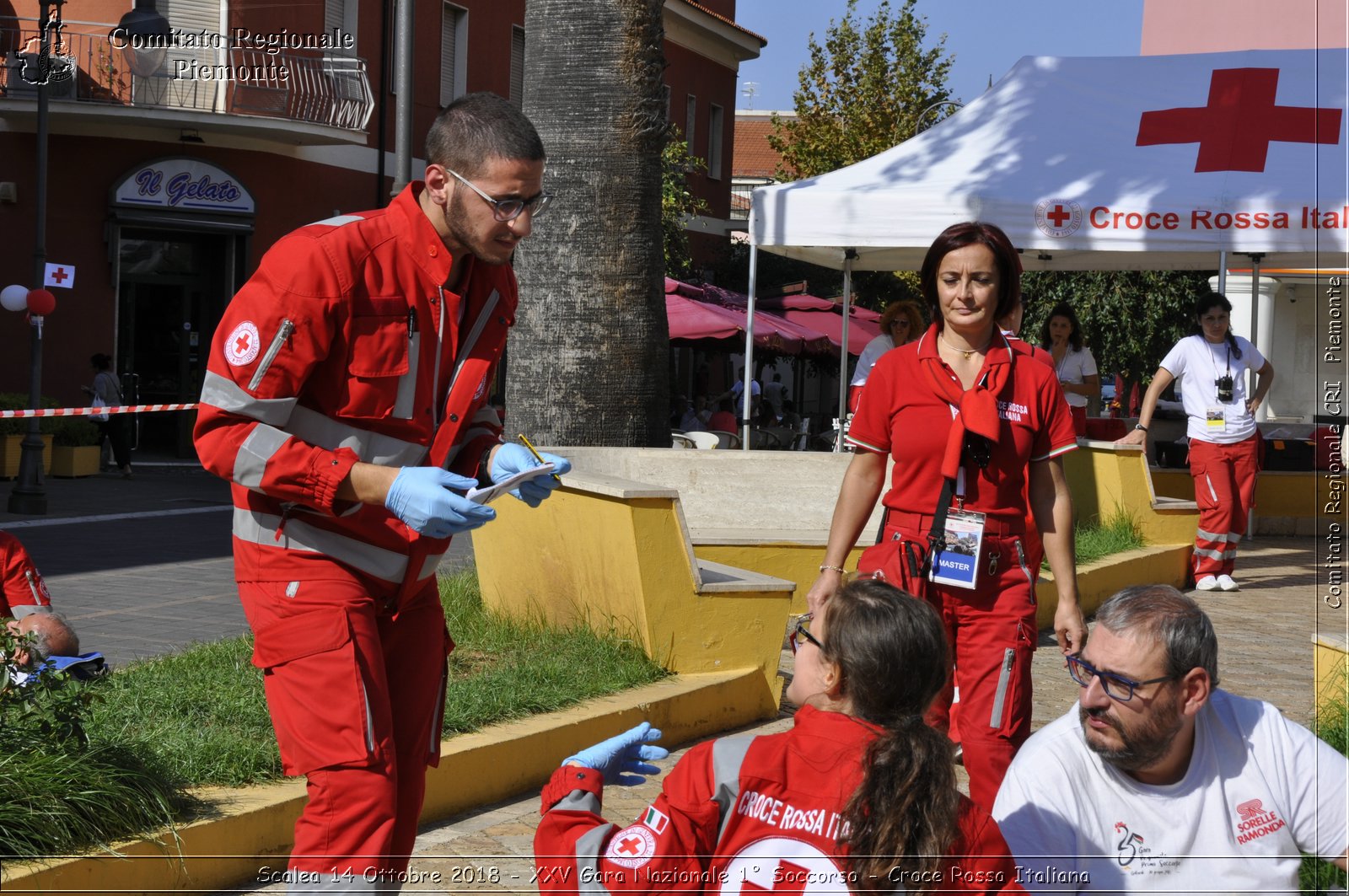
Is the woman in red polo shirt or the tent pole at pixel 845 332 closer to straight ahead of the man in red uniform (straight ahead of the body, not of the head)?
the woman in red polo shirt

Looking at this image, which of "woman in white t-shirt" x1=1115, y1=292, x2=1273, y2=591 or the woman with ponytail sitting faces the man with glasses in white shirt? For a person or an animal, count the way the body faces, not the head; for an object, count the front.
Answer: the woman in white t-shirt

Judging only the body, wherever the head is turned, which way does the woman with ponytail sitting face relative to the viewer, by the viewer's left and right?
facing away from the viewer and to the left of the viewer

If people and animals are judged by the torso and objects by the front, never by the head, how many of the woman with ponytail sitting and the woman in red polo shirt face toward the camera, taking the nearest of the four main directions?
1

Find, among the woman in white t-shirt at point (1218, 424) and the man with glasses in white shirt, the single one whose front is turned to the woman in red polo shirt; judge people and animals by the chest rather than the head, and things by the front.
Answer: the woman in white t-shirt

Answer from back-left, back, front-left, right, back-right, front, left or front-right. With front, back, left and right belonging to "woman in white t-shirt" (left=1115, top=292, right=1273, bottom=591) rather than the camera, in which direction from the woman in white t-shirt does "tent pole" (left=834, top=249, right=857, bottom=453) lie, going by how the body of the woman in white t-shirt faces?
back-right

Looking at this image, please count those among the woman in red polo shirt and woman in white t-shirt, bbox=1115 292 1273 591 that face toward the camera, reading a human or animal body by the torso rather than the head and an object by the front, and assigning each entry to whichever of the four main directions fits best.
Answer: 2

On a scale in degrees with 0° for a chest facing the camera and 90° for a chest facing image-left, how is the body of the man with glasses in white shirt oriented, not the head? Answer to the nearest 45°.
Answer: approximately 45°

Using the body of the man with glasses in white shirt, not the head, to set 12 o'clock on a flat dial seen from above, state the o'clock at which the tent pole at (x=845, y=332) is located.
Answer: The tent pole is roughly at 4 o'clock from the man with glasses in white shirt.

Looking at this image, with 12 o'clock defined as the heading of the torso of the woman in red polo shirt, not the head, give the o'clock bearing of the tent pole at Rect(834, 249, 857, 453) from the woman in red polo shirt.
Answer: The tent pole is roughly at 6 o'clock from the woman in red polo shirt.

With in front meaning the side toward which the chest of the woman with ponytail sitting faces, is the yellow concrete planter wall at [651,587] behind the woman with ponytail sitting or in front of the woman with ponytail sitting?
in front

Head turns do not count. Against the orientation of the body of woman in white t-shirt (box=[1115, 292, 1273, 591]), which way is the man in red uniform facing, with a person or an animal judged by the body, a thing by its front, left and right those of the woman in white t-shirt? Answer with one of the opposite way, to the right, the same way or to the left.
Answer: to the left

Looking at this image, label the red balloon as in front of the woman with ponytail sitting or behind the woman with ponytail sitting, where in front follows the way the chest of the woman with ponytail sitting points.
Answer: in front

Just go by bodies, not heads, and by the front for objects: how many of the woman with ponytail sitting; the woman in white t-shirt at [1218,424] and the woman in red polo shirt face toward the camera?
2

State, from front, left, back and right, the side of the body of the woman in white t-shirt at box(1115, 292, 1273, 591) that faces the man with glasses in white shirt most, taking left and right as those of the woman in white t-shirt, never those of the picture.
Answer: front
